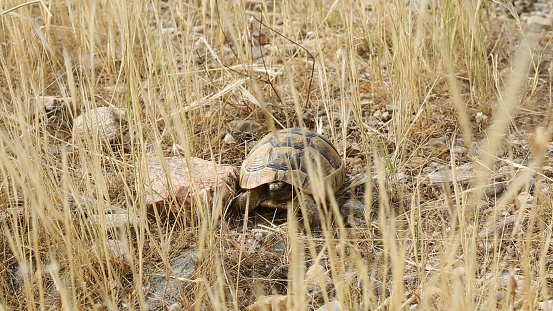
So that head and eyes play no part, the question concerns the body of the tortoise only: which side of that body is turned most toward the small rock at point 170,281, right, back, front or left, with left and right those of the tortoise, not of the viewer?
front

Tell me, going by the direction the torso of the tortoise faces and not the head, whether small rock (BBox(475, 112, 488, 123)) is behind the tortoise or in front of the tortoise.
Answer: behind

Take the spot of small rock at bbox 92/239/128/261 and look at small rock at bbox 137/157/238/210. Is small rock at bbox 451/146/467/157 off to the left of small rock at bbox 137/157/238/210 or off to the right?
right

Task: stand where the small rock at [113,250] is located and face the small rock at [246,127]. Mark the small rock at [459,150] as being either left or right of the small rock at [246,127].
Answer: right

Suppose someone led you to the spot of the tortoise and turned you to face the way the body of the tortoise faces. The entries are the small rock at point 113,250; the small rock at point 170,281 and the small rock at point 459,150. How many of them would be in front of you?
2

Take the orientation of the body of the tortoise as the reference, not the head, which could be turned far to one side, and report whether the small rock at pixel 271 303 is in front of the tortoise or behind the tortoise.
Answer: in front

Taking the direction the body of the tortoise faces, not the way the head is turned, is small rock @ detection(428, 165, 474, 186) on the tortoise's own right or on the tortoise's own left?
on the tortoise's own left

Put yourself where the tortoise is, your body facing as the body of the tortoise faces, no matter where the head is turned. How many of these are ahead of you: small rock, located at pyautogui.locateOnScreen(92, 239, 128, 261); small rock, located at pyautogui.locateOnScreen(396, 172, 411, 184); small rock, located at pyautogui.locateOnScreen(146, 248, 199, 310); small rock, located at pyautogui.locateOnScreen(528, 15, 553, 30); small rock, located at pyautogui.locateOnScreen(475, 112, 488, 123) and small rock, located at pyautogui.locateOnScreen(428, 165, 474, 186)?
2

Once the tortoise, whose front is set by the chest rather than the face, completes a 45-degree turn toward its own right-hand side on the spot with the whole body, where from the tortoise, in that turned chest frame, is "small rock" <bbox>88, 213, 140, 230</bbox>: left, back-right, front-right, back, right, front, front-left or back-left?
front-left

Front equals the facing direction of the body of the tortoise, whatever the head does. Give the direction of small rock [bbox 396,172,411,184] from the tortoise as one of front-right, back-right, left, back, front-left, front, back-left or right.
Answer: back-left

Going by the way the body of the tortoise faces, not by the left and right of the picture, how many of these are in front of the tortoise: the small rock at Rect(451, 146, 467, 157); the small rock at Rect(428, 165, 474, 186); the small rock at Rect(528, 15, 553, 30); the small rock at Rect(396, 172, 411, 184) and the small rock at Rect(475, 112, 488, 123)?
0

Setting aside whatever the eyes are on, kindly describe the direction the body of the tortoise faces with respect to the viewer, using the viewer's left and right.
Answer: facing the viewer and to the left of the viewer

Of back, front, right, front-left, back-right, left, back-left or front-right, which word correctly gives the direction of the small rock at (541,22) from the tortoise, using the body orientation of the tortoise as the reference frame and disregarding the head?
back

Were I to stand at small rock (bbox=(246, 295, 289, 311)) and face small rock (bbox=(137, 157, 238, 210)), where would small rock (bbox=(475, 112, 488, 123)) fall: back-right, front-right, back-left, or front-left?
front-right

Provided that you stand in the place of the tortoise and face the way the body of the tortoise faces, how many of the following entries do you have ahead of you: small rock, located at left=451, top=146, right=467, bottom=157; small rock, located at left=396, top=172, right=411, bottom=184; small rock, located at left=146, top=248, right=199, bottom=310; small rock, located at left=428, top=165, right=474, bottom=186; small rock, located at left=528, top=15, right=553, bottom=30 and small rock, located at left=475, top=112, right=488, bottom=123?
1

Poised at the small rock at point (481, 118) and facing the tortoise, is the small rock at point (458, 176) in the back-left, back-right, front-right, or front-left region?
front-left

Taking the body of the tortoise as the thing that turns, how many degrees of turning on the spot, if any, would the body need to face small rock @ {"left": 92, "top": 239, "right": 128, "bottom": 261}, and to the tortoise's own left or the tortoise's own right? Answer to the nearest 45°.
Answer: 0° — it already faces it

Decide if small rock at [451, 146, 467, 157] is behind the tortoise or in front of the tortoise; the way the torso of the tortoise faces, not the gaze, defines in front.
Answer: behind

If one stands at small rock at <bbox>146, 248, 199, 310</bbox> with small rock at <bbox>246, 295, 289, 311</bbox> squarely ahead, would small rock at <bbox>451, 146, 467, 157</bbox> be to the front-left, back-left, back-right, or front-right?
front-left

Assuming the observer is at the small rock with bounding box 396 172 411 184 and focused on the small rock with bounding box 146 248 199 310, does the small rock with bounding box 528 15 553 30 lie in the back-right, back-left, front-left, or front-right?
back-right
